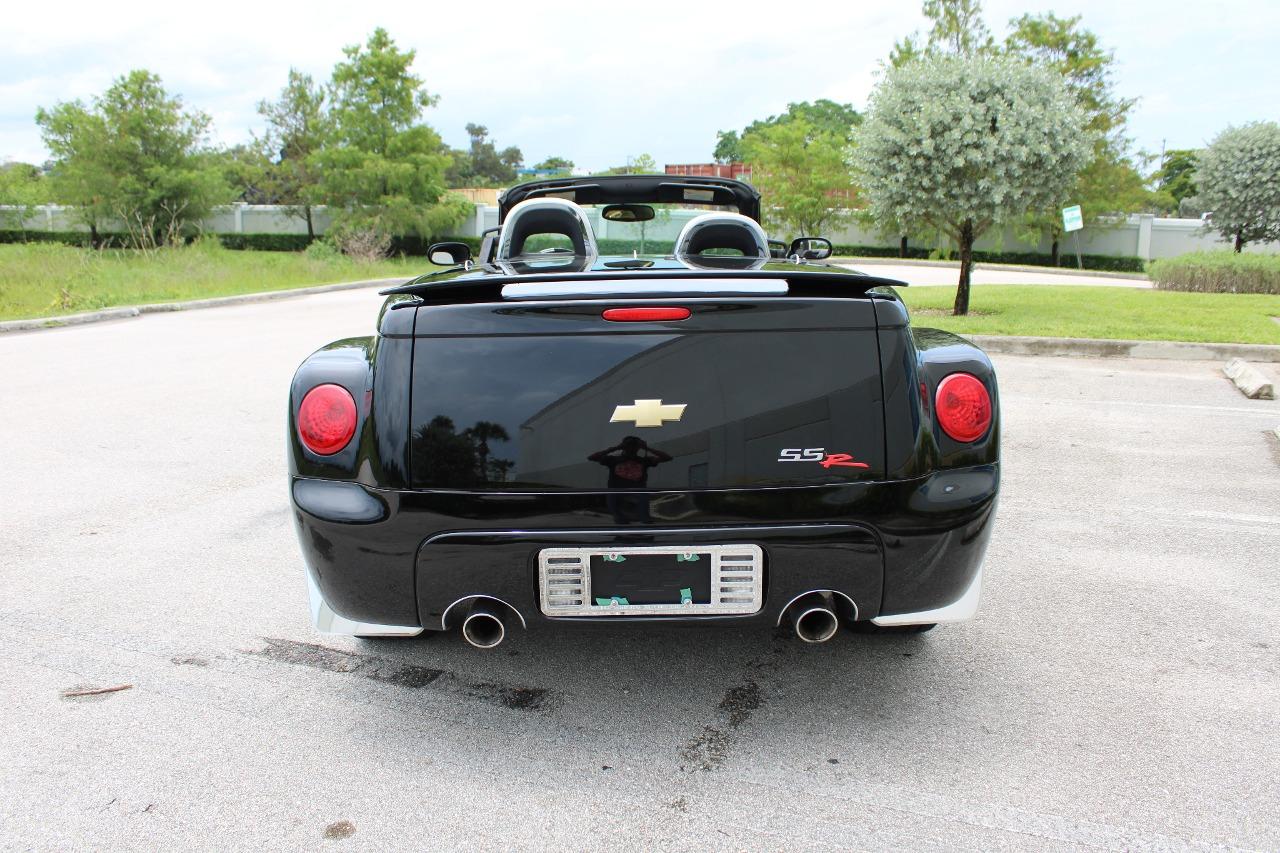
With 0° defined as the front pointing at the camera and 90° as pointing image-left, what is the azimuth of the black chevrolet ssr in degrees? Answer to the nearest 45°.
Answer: approximately 180°

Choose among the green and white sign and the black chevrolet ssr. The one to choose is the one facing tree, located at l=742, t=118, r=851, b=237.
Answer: the black chevrolet ssr

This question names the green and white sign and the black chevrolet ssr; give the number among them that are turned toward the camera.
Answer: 1

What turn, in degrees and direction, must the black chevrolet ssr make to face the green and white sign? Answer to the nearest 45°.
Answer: approximately 45° to its right

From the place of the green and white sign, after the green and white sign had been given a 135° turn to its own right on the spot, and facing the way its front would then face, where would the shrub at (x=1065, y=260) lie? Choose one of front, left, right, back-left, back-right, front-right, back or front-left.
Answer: front-right

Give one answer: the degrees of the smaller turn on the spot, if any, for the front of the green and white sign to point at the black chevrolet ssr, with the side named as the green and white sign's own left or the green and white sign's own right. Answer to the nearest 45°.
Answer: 0° — it already faces it

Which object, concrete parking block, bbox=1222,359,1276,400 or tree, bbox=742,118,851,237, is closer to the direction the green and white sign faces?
the concrete parking block

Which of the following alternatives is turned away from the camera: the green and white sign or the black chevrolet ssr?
the black chevrolet ssr

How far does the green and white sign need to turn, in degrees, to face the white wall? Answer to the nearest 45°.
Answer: approximately 180°

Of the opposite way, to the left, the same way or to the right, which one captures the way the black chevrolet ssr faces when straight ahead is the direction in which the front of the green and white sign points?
the opposite way

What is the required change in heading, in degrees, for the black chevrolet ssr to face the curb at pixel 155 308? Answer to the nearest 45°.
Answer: approximately 45° to its left

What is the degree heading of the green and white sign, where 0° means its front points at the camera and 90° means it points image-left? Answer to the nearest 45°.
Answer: approximately 0°

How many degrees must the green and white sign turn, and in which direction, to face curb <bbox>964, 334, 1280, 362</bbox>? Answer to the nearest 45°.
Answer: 0° — it already faces it

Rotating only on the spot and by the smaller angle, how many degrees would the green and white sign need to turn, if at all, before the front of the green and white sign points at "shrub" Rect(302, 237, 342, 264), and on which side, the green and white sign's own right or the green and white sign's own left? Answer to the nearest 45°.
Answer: approximately 90° to the green and white sign's own right

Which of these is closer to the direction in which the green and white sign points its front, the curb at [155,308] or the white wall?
the curb
